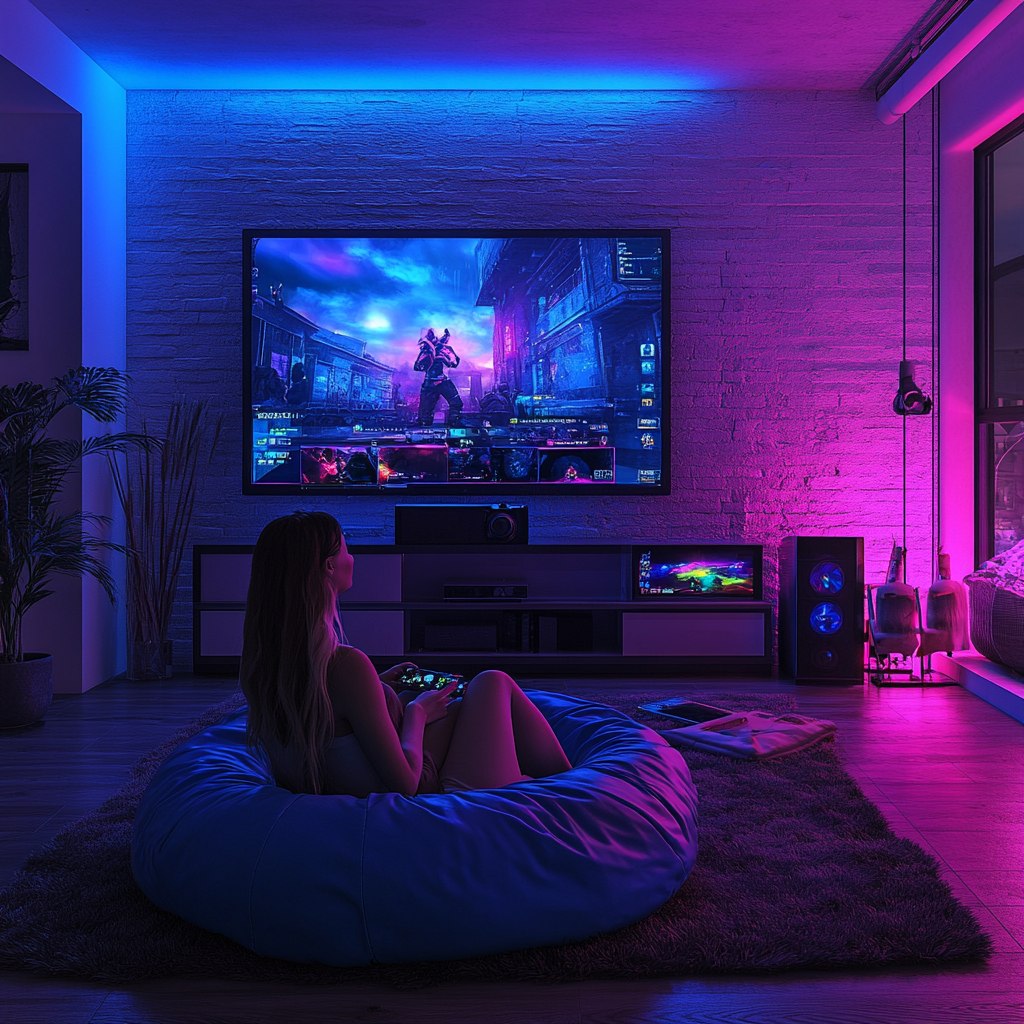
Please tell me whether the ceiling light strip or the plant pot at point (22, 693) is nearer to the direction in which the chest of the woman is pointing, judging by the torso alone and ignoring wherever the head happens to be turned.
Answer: the ceiling light strip

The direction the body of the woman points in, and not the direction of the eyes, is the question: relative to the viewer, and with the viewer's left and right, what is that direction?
facing away from the viewer and to the right of the viewer

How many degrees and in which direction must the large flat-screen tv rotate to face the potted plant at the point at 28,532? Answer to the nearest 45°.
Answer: approximately 45° to its right

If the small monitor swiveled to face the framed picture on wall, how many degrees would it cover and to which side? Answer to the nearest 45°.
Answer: approximately 90° to its right

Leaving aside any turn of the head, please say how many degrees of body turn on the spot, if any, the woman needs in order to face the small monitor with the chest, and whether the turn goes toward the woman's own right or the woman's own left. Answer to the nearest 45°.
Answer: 0° — they already face it

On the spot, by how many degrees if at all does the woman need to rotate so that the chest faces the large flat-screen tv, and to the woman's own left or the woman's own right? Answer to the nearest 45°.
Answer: approximately 45° to the woman's own left

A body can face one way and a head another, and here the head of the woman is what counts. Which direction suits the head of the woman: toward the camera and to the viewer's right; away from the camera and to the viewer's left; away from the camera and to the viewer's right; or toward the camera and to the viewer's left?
away from the camera and to the viewer's right

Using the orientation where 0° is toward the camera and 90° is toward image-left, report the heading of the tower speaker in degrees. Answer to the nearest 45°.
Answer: approximately 0°

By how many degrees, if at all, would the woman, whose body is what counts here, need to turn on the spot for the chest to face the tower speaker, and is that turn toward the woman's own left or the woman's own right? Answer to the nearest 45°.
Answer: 0° — they already face it

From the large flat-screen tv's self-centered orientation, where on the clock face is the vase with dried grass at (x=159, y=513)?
The vase with dried grass is roughly at 3 o'clock from the large flat-screen tv.

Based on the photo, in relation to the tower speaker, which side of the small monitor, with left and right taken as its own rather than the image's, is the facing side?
left

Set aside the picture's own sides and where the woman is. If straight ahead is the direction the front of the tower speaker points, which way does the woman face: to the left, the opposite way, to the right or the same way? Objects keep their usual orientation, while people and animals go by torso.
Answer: the opposite way

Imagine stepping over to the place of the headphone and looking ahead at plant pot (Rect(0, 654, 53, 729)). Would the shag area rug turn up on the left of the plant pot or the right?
left
